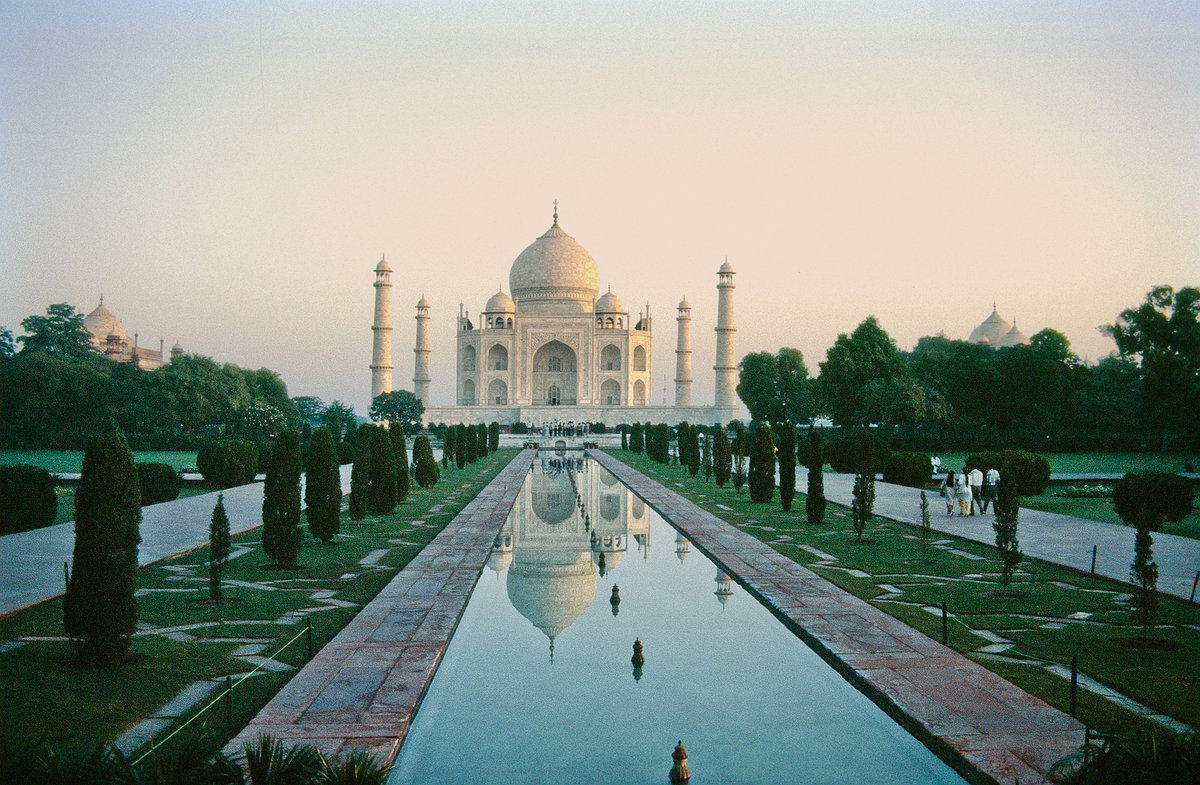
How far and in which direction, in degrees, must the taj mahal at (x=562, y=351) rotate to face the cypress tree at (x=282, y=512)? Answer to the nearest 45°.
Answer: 0° — it already faces it

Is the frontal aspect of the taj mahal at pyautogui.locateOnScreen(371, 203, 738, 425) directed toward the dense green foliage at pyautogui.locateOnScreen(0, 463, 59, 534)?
yes

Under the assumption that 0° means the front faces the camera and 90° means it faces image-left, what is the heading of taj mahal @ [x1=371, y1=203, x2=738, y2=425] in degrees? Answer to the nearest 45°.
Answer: approximately 0°

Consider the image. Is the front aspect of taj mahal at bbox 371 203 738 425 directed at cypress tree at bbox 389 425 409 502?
yes

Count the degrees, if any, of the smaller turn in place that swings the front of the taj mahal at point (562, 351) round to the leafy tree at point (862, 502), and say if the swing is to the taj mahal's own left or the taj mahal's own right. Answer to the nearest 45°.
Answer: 0° — it already faces it

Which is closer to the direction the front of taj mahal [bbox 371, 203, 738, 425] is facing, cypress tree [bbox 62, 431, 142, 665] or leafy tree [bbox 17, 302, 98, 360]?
the cypress tree

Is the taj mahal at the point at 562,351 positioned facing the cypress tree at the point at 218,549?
yes

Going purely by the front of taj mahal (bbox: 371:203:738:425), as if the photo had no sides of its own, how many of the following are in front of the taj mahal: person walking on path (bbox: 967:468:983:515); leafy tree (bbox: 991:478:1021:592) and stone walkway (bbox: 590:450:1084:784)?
3

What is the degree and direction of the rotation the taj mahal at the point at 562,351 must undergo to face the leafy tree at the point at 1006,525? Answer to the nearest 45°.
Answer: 0° — it already faces it

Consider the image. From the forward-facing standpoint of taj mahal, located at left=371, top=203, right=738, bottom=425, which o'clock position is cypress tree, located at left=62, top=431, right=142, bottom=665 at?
The cypress tree is roughly at 12 o'clock from the taj mahal.

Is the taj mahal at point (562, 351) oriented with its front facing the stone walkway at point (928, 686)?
yes
